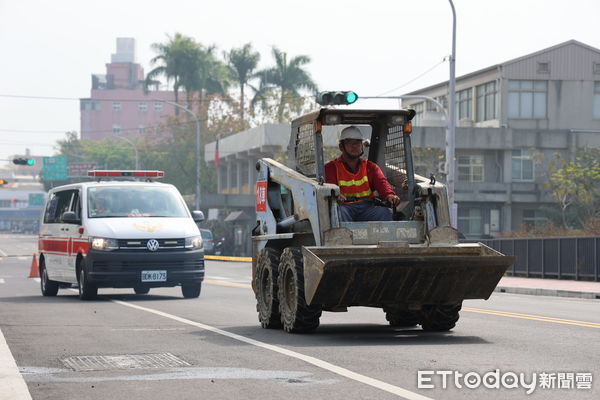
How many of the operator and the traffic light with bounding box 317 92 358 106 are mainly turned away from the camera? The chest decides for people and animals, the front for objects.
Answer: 0

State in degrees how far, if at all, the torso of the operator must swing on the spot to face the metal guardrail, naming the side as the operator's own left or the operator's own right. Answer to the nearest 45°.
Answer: approximately 135° to the operator's own left

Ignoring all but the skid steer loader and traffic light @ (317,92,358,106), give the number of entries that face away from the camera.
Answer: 0

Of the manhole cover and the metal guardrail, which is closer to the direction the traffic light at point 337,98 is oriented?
the manhole cover

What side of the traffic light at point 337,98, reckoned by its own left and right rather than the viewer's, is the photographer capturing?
front

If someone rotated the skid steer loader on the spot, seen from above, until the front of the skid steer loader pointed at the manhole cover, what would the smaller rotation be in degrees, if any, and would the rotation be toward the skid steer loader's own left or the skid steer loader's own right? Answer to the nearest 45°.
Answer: approximately 90° to the skid steer loader's own right

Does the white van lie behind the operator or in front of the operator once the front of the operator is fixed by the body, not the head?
behind

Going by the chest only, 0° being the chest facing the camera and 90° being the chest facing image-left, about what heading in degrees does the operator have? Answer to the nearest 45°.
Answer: approximately 315°

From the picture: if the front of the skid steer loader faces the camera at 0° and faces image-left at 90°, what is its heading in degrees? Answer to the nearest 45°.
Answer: approximately 315°

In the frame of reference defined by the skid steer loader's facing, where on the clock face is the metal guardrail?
The metal guardrail is roughly at 8 o'clock from the skid steer loader.
